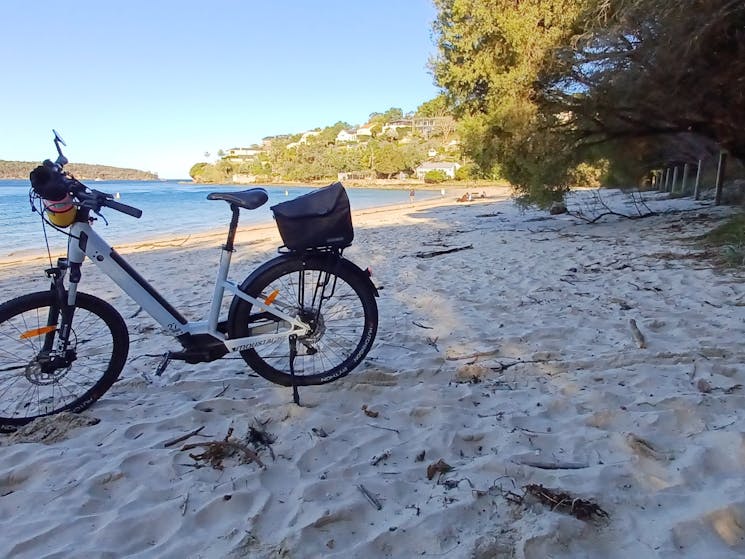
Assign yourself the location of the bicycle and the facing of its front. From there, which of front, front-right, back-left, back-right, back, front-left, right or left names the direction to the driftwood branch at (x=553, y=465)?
back-left

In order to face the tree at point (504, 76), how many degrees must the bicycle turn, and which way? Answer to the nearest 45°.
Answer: approximately 135° to its right

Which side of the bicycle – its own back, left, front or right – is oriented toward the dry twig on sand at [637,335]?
back

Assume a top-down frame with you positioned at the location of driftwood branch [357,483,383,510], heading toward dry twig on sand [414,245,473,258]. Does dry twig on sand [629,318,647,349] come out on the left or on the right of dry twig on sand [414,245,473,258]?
right

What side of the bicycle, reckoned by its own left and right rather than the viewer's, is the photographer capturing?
left

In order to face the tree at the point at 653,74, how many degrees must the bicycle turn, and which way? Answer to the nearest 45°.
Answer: approximately 135° to its right

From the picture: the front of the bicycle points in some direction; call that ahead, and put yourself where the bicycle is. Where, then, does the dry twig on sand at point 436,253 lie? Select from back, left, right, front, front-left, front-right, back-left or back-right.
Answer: back-right

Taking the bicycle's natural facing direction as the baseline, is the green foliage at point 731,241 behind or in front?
behind

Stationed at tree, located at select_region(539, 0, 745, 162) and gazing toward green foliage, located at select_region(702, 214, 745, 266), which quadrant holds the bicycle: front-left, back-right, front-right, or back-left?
front-right

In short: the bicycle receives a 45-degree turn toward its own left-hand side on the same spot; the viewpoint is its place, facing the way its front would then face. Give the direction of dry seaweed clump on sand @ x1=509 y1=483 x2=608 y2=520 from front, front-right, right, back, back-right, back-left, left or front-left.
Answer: left
